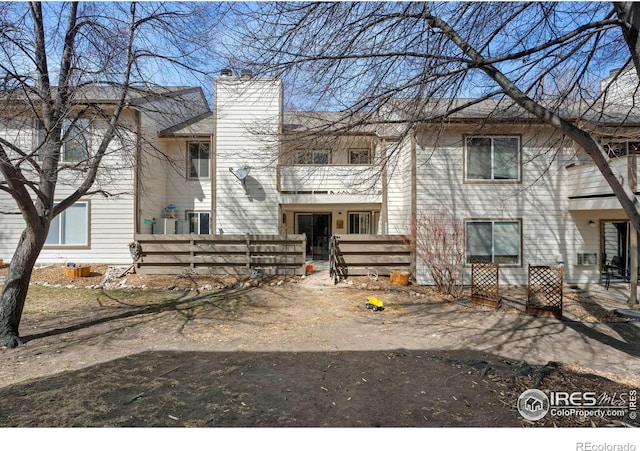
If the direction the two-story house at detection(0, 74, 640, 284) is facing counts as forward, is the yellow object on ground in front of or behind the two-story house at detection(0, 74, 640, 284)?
in front

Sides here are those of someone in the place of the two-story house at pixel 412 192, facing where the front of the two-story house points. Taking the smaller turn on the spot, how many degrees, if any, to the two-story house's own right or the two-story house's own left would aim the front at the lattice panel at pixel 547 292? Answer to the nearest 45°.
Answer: approximately 45° to the two-story house's own left

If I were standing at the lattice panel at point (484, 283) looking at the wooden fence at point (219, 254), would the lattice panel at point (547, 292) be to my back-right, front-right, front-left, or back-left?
back-left

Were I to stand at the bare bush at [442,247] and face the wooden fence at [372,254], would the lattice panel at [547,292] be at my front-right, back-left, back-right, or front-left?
back-left

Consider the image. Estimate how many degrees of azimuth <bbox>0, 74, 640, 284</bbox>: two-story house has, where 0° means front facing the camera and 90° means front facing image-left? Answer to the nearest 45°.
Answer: approximately 0°
